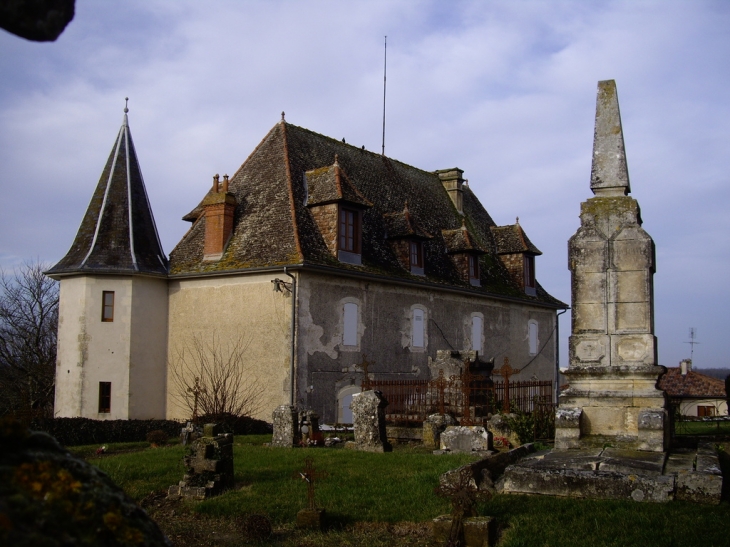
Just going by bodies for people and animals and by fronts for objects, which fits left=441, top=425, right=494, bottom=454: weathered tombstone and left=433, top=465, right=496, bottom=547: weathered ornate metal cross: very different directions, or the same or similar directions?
same or similar directions

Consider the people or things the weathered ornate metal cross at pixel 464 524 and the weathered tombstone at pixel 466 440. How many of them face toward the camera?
2

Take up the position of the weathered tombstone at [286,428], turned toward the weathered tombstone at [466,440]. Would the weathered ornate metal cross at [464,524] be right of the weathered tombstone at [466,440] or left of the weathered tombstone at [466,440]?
right

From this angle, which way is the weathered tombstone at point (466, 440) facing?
toward the camera

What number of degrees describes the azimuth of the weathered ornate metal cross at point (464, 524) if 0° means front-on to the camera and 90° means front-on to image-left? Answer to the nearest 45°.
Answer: approximately 0°

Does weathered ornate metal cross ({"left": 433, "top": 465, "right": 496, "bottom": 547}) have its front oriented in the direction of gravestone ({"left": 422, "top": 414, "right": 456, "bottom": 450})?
no

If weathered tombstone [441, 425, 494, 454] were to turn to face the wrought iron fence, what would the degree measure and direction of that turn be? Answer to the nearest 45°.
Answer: approximately 180°

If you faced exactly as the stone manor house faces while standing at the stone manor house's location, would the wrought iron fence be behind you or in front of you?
in front

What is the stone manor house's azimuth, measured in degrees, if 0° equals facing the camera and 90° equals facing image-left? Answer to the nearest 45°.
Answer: approximately 315°

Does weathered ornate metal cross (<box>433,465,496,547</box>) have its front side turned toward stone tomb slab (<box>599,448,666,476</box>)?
no

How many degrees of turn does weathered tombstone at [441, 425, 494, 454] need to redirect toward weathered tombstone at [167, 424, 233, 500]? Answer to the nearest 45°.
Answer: approximately 45° to its right

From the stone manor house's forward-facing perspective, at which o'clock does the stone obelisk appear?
The stone obelisk is roughly at 1 o'clock from the stone manor house.

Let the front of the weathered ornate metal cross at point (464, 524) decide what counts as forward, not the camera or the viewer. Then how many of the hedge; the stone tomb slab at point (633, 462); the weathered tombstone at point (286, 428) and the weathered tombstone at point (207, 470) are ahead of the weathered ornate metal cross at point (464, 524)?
0

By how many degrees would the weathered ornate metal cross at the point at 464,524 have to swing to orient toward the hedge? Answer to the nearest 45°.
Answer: approximately 135° to its right
